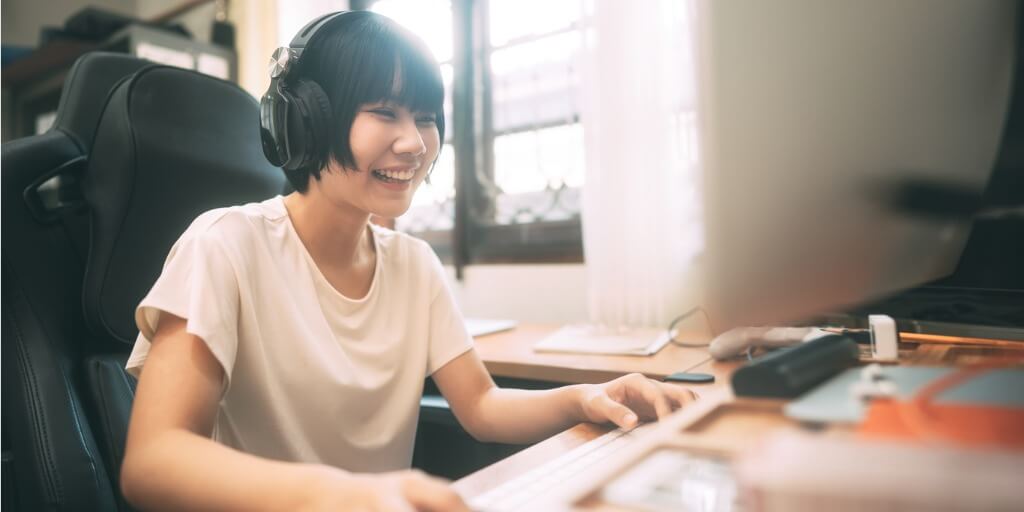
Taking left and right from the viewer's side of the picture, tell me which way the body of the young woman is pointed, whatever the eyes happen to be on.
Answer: facing the viewer and to the right of the viewer

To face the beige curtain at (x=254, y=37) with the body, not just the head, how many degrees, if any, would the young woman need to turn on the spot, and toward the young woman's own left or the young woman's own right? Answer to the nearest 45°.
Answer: approximately 135° to the young woman's own left

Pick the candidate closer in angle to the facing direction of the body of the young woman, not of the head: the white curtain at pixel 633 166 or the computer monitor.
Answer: the computer monitor

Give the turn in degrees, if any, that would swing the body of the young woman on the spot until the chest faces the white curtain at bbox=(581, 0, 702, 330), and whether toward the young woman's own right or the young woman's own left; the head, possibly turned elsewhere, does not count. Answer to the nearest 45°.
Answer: approximately 90° to the young woman's own left

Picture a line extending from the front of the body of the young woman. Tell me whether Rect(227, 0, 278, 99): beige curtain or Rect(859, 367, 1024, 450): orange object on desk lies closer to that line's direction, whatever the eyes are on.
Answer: the orange object on desk

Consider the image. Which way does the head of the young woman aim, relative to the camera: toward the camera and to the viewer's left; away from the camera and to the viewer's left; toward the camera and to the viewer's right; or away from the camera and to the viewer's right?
toward the camera and to the viewer's right

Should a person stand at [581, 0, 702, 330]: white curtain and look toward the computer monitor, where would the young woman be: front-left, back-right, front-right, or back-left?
front-right

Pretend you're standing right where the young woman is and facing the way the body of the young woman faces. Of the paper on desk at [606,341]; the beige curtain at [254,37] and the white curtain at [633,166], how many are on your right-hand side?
0

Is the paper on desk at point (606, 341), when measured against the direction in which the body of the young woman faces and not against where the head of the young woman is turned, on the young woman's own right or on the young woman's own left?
on the young woman's own left

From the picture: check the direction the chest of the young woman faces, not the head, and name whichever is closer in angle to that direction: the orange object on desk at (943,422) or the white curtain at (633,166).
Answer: the orange object on desk
